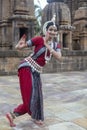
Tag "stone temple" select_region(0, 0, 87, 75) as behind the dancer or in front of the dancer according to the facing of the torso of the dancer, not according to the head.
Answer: behind
